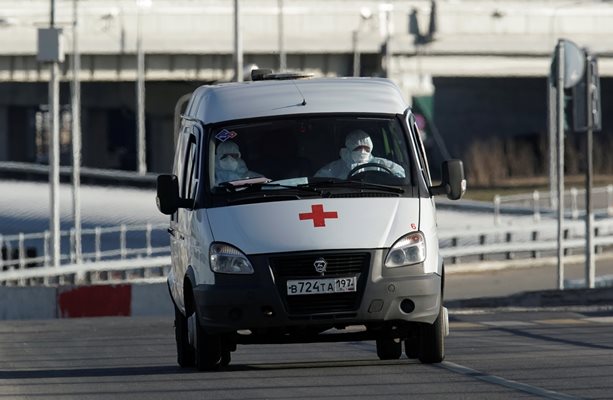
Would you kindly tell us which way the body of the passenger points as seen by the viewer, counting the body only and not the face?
toward the camera

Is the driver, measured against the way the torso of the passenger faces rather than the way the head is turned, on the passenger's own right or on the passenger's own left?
on the passenger's own left

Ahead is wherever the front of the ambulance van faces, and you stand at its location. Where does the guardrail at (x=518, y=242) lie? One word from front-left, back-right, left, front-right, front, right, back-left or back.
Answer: back

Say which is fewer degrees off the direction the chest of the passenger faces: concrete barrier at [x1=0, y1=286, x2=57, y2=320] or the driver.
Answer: the driver

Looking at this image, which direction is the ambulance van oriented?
toward the camera

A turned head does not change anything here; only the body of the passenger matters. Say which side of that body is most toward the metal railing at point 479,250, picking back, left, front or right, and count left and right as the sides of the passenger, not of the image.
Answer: back

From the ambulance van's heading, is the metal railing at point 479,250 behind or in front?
behind
